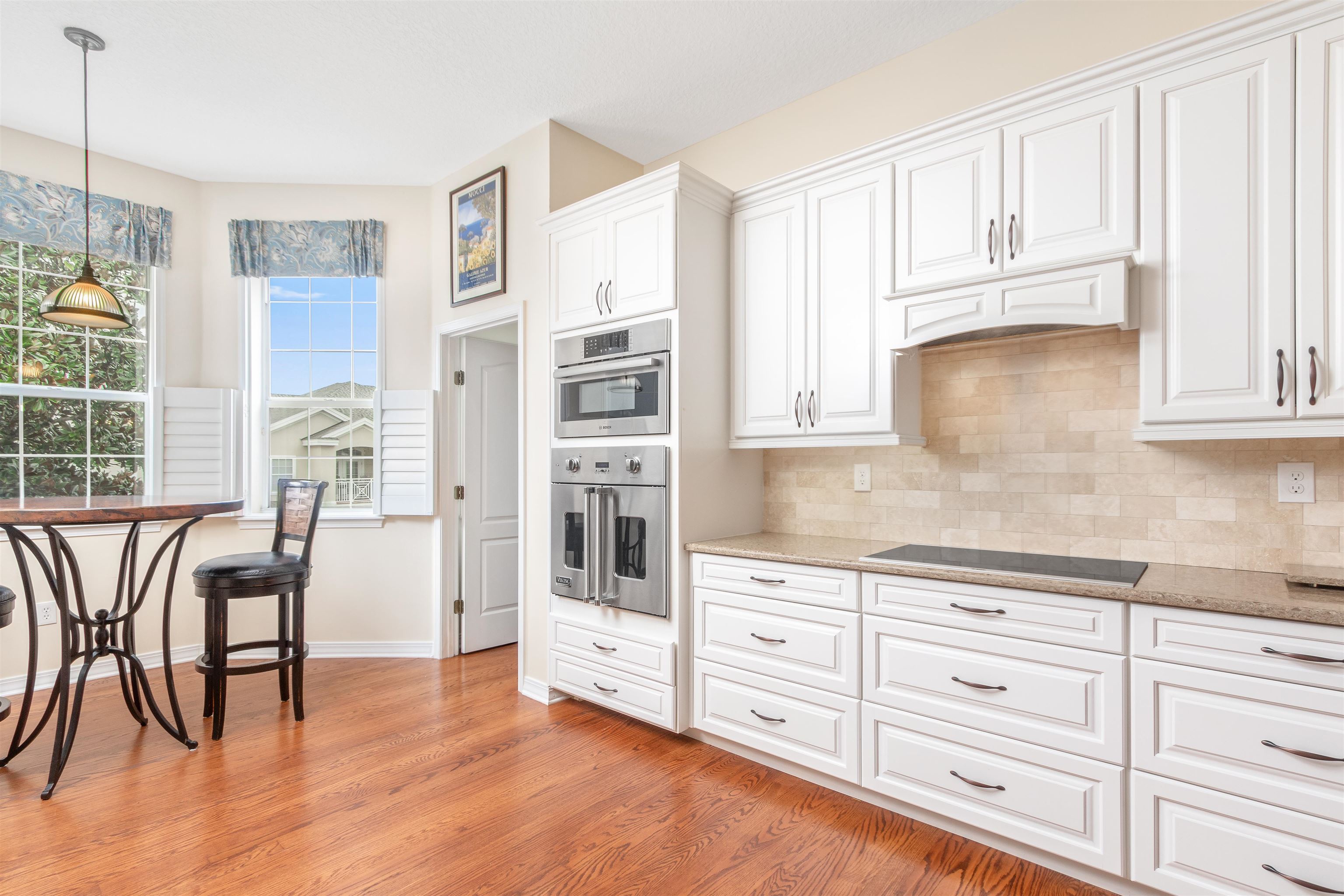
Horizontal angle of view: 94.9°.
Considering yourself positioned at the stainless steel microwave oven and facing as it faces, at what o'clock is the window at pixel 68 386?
The window is roughly at 2 o'clock from the stainless steel microwave oven.

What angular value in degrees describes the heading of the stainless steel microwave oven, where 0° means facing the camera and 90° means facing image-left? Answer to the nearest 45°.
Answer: approximately 45°

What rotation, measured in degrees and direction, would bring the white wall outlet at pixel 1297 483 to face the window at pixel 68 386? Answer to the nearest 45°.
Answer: approximately 45° to its right

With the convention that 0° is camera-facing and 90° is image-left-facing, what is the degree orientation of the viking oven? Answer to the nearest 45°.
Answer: approximately 45°

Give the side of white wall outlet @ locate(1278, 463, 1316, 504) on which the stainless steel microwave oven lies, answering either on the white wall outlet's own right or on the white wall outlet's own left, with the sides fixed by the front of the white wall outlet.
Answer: on the white wall outlet's own right

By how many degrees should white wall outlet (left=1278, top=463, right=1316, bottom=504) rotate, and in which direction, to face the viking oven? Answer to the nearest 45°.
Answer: approximately 90° to its right

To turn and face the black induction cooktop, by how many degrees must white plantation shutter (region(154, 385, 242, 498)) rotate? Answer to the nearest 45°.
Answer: approximately 45° to its left

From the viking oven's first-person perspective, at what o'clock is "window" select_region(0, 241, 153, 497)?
The window is roughly at 2 o'clock from the viking oven.

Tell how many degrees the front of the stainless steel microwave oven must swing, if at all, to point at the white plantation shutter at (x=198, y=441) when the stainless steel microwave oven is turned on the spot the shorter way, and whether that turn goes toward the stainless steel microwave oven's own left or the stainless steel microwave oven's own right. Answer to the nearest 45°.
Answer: approximately 90° to the stainless steel microwave oven's own right
